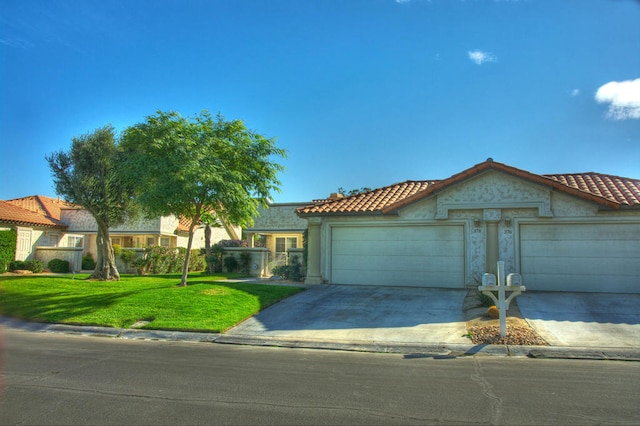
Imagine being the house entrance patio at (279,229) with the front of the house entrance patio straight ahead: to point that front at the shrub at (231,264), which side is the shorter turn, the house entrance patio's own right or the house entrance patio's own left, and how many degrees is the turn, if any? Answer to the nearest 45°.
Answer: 0° — it already faces it

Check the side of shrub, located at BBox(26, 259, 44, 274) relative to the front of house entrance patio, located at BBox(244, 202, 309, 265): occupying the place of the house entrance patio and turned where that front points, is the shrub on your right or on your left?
on your right

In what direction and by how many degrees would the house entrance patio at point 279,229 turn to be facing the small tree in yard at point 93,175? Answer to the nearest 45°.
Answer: approximately 45° to its right

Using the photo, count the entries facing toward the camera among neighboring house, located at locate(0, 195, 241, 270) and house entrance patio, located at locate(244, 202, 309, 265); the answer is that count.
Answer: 2

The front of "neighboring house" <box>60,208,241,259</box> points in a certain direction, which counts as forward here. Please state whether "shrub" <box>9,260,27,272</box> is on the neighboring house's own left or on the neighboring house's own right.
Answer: on the neighboring house's own right

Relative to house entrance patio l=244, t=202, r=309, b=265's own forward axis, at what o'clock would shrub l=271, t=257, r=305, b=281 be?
The shrub is roughly at 12 o'clock from the house entrance patio.

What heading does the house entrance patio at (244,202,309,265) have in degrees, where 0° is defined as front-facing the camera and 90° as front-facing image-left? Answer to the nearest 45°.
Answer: approximately 0°

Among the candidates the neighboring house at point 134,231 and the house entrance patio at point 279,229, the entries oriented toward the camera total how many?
2
